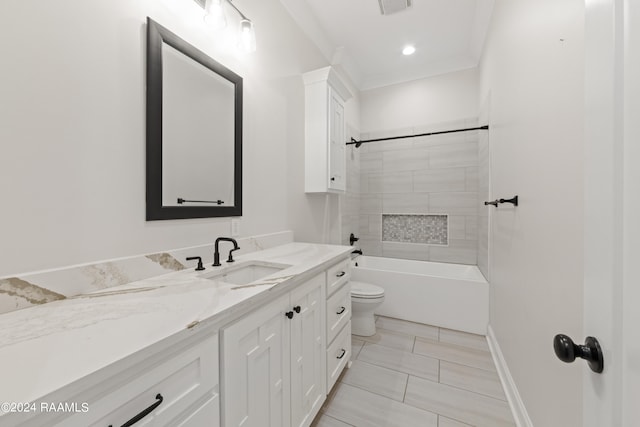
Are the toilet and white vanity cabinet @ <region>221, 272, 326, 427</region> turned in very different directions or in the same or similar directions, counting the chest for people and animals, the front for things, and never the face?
same or similar directions

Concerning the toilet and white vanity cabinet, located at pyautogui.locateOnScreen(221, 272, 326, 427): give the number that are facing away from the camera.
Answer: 0

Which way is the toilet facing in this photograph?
to the viewer's right

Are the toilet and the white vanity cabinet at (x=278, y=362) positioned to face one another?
no

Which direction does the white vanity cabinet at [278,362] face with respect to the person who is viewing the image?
facing the viewer and to the right of the viewer

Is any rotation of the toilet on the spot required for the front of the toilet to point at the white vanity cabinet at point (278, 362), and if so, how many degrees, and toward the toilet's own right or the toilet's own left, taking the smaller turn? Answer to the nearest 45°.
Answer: approximately 90° to the toilet's own right

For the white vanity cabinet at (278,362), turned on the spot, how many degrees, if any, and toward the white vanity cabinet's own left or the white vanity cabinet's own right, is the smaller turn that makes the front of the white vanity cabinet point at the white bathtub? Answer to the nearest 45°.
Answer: approximately 90° to the white vanity cabinet's own left

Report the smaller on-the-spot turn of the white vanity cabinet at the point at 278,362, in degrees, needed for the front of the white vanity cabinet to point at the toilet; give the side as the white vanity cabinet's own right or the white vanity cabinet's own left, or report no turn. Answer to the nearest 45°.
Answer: approximately 90° to the white vanity cabinet's own left
